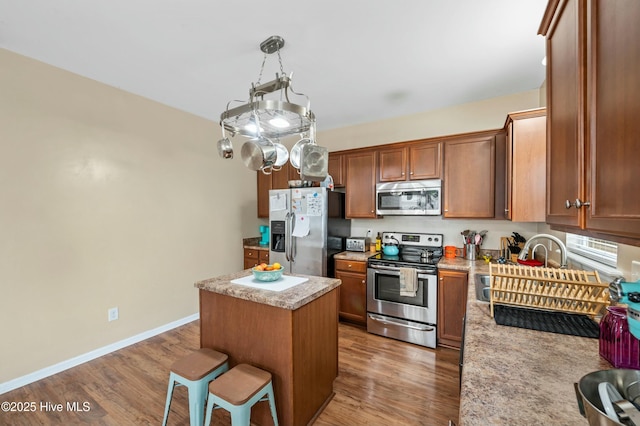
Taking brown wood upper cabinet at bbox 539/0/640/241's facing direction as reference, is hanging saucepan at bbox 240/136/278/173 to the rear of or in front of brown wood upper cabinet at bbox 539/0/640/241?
in front

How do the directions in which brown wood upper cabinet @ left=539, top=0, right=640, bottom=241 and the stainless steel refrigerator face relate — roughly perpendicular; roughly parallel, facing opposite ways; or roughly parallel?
roughly perpendicular

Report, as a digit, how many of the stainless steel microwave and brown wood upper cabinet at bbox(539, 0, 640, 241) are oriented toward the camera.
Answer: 1

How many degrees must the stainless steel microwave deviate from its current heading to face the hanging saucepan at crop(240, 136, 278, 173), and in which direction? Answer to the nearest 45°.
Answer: approximately 45° to its right

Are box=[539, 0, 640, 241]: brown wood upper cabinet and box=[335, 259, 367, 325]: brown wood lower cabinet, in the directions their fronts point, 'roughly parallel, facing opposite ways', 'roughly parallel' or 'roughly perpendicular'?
roughly perpendicular

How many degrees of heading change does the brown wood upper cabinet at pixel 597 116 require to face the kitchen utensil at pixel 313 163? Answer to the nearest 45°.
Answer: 0° — it already faces it

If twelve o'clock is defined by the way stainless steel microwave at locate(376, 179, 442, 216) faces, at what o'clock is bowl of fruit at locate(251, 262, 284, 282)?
The bowl of fruit is roughly at 1 o'clock from the stainless steel microwave.

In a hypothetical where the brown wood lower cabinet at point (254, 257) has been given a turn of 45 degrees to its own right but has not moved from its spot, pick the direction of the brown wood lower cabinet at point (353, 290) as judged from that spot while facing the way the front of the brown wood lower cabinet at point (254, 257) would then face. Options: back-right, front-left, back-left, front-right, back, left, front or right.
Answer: back-left

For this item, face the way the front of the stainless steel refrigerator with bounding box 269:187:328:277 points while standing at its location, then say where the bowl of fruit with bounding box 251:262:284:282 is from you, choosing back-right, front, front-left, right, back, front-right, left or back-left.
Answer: front-left

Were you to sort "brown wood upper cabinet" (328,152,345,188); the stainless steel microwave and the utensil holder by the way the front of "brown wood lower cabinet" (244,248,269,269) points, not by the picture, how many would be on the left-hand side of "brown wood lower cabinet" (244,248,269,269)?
3

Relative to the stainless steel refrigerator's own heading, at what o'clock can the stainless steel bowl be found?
The stainless steel bowl is roughly at 10 o'clock from the stainless steel refrigerator.

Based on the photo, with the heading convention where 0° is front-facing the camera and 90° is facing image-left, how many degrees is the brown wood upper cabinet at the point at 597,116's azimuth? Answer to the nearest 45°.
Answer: approximately 90°
